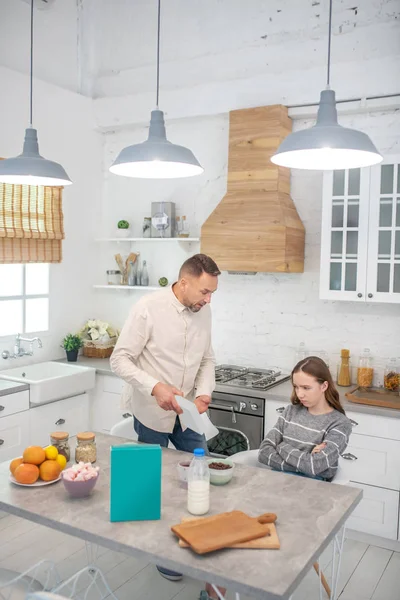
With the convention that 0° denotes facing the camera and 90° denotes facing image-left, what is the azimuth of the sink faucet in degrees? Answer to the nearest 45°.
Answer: approximately 315°

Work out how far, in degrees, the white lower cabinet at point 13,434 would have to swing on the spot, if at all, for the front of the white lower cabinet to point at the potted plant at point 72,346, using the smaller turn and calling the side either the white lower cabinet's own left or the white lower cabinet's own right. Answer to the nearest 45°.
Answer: approximately 90° to the white lower cabinet's own left

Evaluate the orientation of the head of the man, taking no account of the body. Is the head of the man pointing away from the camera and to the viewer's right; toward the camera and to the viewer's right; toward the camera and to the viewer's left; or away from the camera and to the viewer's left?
toward the camera and to the viewer's right

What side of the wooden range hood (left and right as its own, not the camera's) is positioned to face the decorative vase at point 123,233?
right

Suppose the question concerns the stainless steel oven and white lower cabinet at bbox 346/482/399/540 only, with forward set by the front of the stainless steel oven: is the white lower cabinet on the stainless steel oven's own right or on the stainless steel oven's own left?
on the stainless steel oven's own left
